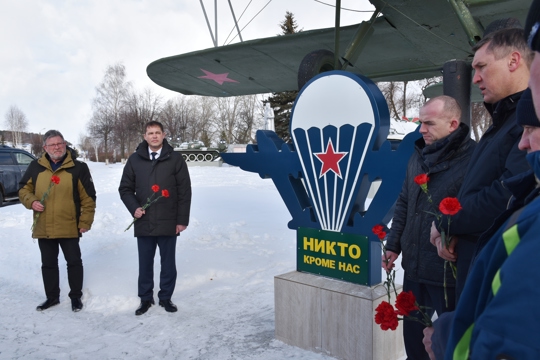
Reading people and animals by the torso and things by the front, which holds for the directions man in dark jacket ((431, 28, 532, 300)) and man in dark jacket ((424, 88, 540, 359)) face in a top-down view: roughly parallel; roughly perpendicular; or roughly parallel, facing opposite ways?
roughly parallel

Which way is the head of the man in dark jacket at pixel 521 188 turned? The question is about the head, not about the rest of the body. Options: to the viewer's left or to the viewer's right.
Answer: to the viewer's left

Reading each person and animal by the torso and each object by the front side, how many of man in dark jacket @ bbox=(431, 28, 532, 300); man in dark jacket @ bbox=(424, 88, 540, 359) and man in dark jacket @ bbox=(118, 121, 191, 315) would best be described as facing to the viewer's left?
2

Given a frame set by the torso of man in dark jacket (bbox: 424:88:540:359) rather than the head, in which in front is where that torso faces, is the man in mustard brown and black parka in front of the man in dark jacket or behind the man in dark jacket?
in front

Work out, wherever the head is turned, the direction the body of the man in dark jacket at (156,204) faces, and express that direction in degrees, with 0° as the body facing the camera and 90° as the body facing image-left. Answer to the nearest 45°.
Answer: approximately 0°

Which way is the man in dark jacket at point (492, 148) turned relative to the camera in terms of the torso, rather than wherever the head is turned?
to the viewer's left

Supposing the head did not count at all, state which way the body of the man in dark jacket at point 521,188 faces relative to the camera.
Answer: to the viewer's left

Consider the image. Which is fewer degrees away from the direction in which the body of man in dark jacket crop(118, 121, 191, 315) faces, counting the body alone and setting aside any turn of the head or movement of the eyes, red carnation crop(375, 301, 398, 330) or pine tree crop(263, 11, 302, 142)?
the red carnation

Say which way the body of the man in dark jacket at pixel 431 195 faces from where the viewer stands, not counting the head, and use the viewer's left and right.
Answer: facing the viewer and to the left of the viewer

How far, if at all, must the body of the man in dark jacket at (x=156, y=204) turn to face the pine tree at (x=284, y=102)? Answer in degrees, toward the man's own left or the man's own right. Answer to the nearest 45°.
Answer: approximately 180°

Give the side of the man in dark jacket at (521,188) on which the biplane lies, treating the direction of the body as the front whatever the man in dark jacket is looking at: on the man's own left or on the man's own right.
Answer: on the man's own right
